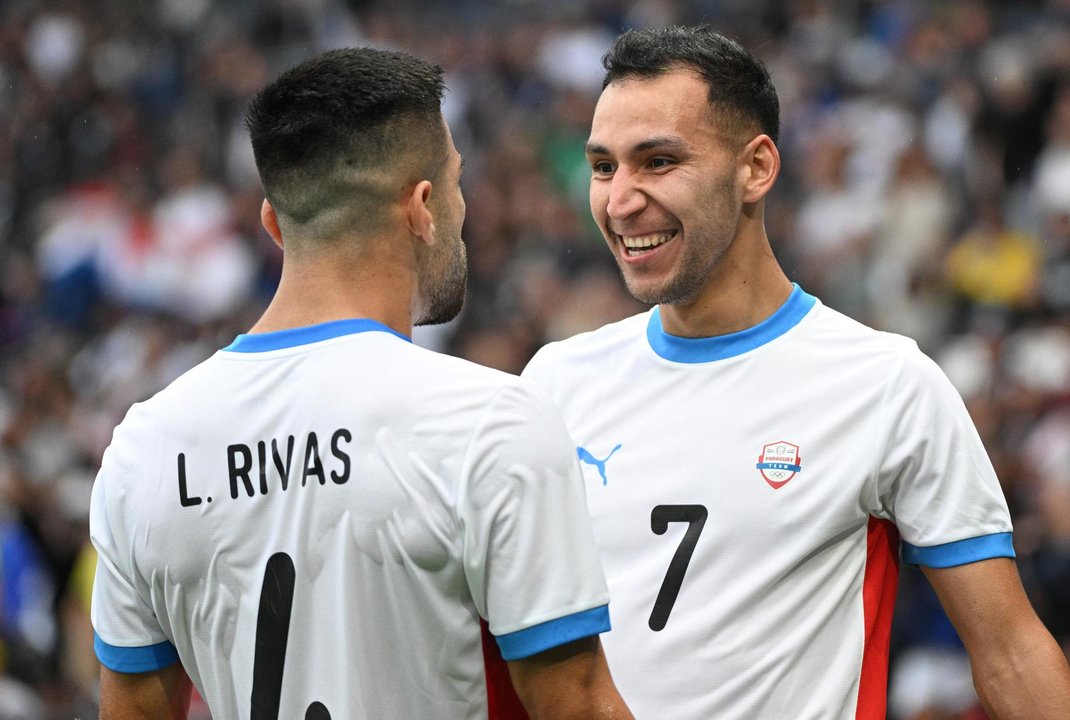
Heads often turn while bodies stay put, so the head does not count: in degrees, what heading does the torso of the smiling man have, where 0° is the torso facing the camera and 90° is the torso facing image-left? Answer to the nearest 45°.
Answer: approximately 45°

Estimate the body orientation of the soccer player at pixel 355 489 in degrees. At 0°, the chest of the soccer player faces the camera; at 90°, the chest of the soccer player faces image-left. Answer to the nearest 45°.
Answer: approximately 225°

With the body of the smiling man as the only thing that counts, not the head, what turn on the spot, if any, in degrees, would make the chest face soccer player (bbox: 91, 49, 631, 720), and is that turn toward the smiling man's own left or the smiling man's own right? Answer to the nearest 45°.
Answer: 0° — they already face them

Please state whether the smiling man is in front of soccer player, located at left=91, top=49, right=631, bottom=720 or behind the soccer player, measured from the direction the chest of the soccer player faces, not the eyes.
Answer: in front

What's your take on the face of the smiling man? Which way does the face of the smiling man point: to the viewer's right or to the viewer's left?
to the viewer's left

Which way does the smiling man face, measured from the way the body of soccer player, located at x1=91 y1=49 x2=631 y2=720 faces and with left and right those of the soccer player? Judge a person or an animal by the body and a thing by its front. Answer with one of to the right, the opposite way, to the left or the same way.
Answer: the opposite way

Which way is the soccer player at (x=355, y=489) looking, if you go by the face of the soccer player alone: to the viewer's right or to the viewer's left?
to the viewer's right
